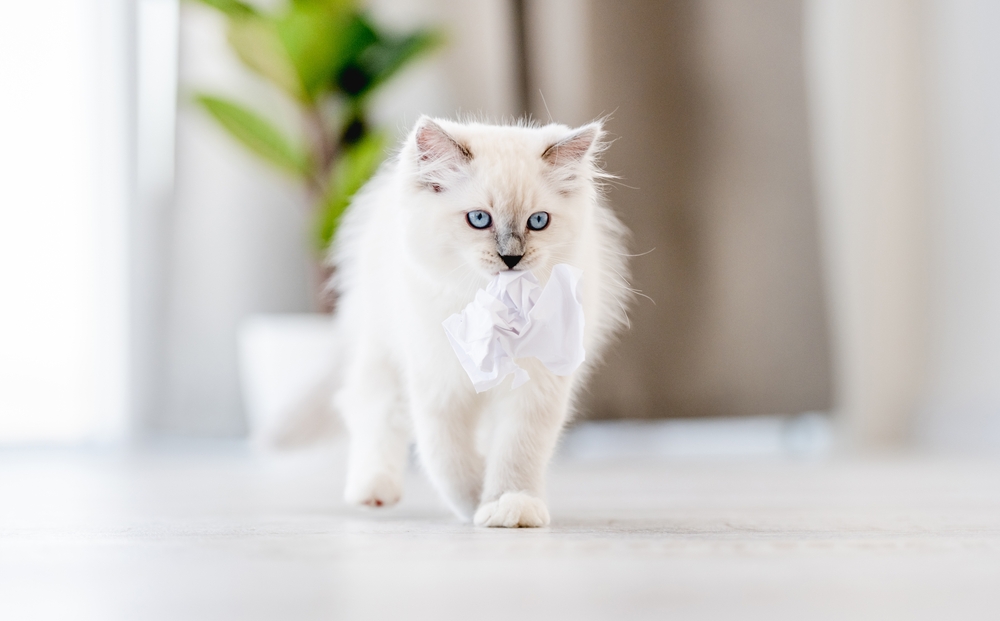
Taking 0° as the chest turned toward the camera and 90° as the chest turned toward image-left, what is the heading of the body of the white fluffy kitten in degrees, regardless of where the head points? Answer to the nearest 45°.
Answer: approximately 0°

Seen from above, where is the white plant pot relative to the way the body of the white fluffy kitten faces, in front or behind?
behind

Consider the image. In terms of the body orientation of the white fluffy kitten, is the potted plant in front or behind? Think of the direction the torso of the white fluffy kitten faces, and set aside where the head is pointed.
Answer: behind
